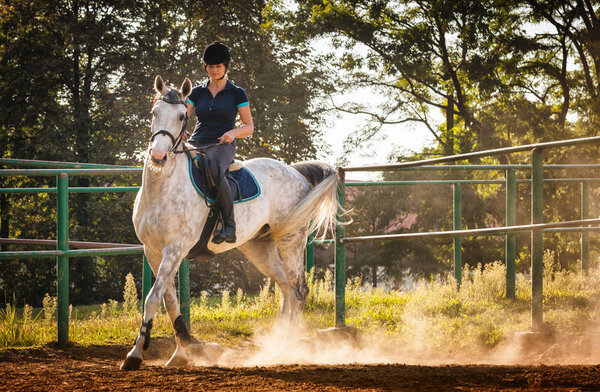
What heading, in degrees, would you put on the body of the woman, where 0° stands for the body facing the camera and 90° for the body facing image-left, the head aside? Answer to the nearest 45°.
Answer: approximately 45°

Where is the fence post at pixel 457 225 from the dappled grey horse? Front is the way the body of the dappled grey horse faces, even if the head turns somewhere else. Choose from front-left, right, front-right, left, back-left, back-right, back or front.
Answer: back

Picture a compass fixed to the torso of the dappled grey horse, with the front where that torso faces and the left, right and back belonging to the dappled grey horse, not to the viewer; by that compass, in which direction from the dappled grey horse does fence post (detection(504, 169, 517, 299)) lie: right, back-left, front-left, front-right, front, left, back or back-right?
back

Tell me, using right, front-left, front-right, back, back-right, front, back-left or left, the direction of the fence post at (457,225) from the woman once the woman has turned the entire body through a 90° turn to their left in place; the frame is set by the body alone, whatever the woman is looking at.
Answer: left

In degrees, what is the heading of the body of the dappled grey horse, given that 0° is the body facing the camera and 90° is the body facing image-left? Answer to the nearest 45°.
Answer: approximately 45°

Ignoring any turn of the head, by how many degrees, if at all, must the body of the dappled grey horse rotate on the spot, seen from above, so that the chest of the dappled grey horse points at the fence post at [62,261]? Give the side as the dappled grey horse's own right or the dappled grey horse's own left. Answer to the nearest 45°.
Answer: approximately 90° to the dappled grey horse's own right

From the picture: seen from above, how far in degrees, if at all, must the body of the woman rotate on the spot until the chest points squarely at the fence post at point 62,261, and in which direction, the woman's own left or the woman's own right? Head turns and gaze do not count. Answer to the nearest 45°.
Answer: approximately 90° to the woman's own right
